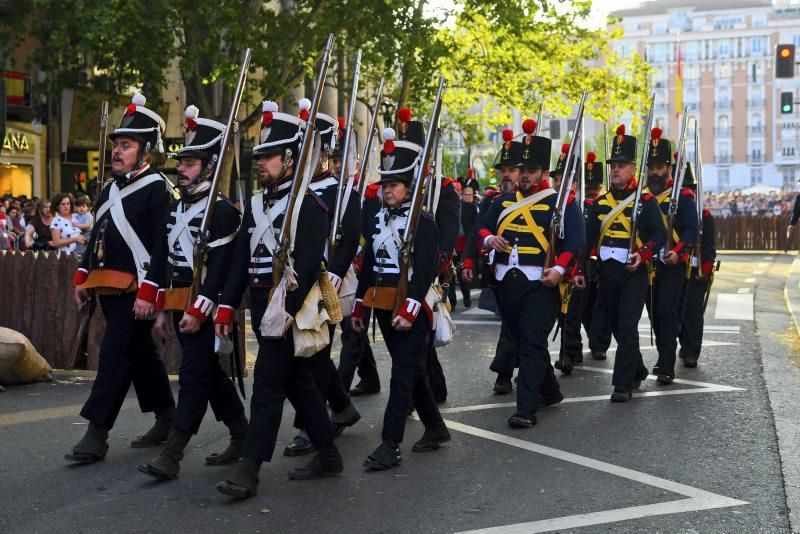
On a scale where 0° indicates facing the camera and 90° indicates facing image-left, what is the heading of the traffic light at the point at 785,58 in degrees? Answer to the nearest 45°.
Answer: approximately 0°

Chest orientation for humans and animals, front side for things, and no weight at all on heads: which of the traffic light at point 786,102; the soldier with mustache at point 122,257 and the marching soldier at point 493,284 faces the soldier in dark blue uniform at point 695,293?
the traffic light

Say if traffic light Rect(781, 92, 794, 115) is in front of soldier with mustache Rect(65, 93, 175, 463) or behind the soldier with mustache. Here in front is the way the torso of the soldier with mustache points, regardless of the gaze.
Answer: behind

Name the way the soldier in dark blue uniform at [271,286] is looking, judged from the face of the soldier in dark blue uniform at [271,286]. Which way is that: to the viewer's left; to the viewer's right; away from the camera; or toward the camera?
to the viewer's left

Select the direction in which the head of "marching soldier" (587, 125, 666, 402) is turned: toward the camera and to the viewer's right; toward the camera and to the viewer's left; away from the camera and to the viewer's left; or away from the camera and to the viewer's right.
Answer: toward the camera and to the viewer's left

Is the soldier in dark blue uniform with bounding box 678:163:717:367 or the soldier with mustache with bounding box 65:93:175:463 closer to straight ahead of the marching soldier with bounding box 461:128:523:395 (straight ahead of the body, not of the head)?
the soldier with mustache

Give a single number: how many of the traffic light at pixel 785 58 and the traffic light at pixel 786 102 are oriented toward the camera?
2

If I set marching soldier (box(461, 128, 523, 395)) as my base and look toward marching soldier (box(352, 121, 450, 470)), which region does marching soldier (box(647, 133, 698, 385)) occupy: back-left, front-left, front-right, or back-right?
back-left

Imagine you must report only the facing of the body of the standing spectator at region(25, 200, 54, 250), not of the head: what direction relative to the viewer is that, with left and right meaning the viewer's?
facing the viewer and to the right of the viewer

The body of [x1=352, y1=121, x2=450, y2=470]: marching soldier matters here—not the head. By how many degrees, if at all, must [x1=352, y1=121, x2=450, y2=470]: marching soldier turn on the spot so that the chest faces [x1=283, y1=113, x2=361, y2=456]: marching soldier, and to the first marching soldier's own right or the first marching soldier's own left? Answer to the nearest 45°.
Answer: approximately 90° to the first marching soldier's own right

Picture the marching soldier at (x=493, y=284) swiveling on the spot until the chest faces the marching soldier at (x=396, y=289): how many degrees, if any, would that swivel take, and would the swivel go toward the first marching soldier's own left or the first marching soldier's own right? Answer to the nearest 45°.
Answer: approximately 45° to the first marching soldier's own left

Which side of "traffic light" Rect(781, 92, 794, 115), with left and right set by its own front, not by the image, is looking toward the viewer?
front

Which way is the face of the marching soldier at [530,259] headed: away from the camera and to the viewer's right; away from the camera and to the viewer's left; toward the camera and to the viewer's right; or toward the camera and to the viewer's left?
toward the camera and to the viewer's left

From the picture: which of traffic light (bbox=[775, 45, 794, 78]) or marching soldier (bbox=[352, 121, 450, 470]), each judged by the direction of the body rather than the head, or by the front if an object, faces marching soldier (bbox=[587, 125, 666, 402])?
the traffic light

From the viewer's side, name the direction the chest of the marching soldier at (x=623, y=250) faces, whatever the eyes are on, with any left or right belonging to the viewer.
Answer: facing the viewer and to the left of the viewer

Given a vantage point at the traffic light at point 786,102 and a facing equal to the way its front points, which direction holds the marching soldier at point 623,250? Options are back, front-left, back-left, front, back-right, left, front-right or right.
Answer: front

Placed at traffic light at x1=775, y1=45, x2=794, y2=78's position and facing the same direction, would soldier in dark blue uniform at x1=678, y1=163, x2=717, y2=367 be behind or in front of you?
in front
